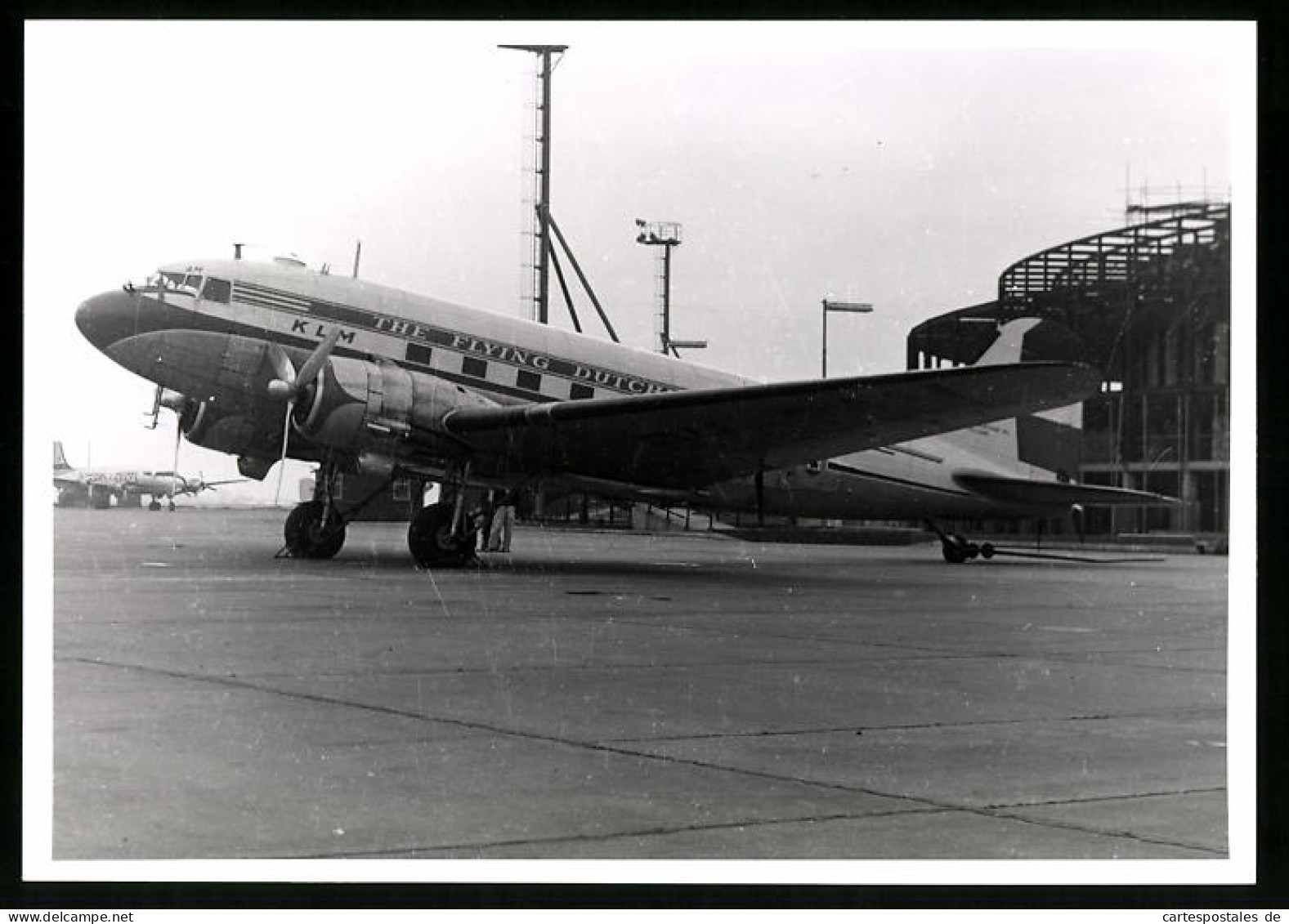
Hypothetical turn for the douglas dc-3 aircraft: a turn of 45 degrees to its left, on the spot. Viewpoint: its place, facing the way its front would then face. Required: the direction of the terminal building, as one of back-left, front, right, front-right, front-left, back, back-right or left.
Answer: back-left
